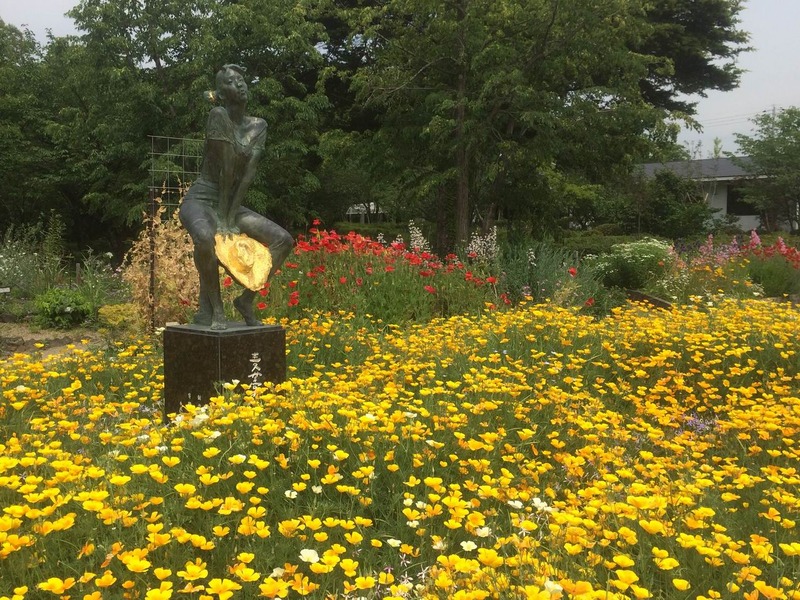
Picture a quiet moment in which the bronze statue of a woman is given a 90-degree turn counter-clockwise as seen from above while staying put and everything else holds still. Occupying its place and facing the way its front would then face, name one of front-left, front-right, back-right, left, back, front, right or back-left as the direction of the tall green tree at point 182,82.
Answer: front-left

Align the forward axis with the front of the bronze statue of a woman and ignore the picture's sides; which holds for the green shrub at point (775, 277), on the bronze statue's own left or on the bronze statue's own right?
on the bronze statue's own left

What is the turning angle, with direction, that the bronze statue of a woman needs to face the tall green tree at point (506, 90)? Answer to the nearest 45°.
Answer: approximately 90° to its left

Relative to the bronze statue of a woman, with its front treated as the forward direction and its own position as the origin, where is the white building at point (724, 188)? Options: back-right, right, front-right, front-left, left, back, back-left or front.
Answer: left

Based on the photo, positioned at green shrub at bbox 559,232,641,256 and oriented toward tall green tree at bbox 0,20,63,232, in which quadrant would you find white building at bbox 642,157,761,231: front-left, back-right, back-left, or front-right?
back-right

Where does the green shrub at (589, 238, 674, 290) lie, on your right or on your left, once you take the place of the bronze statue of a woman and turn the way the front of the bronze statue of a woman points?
on your left

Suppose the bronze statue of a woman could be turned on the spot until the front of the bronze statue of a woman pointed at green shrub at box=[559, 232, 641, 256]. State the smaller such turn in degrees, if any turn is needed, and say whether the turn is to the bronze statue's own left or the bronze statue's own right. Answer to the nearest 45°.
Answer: approximately 90° to the bronze statue's own left

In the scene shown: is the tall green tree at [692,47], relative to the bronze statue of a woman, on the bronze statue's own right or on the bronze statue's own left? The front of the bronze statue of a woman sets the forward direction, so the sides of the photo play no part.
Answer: on the bronze statue's own left

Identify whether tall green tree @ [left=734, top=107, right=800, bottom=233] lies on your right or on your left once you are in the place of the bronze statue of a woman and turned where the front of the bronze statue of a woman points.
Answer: on your left

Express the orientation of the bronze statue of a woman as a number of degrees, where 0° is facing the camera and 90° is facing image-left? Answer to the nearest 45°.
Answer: approximately 315°
